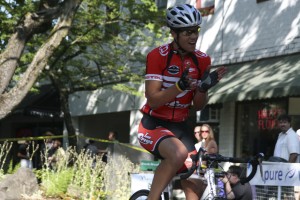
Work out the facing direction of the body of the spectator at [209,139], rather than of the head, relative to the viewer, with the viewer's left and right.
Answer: facing the viewer and to the left of the viewer

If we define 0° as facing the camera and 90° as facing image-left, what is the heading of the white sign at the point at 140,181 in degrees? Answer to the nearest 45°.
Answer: approximately 0°

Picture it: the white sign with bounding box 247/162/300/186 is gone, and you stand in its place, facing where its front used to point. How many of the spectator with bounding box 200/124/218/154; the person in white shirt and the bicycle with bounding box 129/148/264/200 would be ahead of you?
1

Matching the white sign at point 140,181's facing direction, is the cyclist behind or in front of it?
in front

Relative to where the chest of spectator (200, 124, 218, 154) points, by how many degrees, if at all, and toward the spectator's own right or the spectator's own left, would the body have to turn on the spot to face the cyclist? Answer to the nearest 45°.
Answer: approximately 45° to the spectator's own left

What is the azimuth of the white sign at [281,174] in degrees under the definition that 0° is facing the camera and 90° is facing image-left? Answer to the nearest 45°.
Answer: approximately 0°

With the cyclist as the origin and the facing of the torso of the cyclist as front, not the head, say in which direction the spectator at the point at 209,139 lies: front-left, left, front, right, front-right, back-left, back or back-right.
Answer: back-left

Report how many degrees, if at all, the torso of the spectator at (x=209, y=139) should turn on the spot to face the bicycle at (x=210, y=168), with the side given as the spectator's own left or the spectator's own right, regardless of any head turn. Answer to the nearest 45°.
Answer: approximately 45° to the spectator's own left

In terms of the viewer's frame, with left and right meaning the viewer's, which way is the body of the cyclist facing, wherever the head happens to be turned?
facing the viewer and to the right of the viewer

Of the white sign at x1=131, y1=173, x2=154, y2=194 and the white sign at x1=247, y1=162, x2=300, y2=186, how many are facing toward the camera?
2

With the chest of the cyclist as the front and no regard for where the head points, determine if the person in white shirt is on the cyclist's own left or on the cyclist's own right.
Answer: on the cyclist's own left
